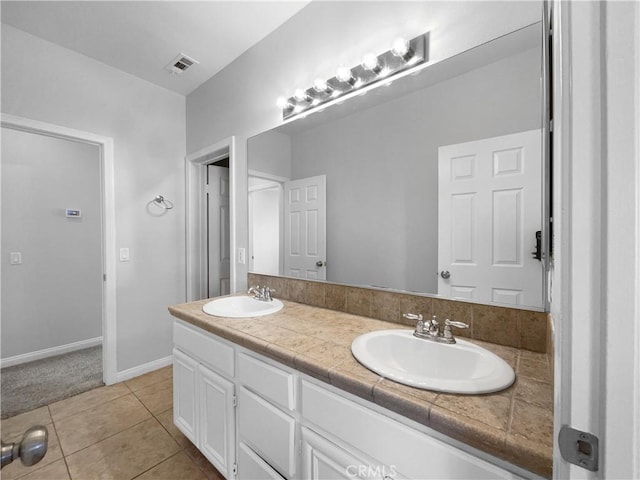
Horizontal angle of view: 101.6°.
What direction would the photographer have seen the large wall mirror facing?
facing the viewer and to the left of the viewer

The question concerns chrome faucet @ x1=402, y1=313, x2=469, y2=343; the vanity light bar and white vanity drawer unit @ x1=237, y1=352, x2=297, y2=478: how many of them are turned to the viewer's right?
0

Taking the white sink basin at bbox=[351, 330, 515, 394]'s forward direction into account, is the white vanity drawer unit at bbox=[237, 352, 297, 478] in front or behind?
in front

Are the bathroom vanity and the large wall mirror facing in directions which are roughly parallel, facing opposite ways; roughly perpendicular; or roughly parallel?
roughly parallel

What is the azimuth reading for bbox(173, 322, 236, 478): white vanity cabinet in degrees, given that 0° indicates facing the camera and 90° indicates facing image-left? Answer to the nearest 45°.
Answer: approximately 45°

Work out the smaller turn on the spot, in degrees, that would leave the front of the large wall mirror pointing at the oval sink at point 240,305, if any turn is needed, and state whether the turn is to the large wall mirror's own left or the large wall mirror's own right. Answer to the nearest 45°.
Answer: approximately 45° to the large wall mirror's own right

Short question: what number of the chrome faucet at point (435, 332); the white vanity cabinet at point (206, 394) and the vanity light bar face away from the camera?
0
